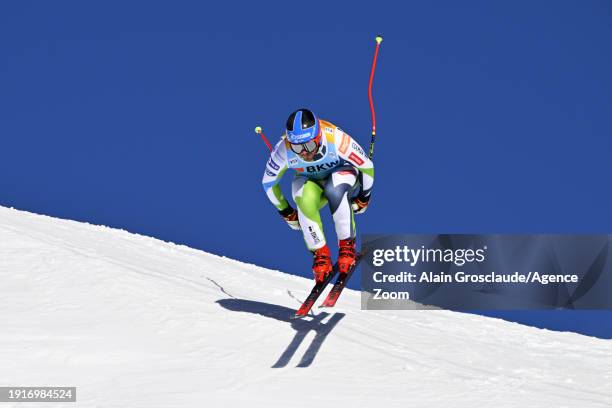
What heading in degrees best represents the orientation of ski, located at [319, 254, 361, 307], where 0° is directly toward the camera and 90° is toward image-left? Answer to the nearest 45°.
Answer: approximately 45°

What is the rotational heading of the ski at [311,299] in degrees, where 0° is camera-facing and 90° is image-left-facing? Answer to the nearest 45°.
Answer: approximately 45°
